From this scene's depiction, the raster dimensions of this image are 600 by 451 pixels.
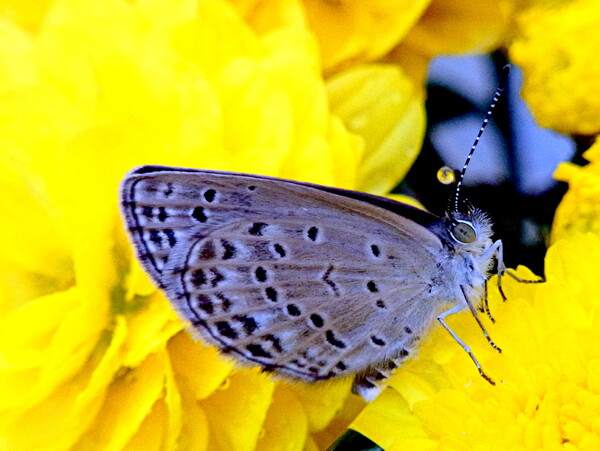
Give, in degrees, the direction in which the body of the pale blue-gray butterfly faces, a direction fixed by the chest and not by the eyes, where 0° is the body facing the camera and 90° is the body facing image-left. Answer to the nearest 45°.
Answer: approximately 270°
